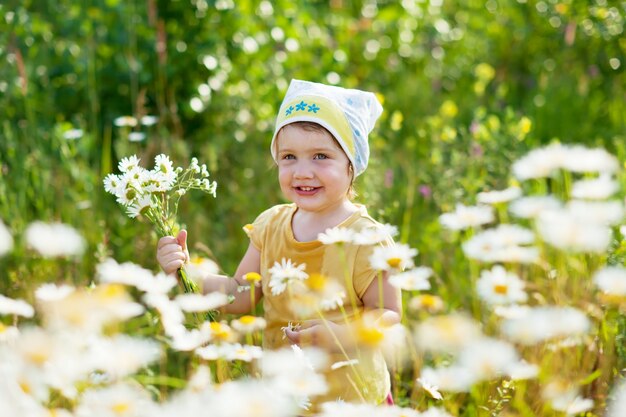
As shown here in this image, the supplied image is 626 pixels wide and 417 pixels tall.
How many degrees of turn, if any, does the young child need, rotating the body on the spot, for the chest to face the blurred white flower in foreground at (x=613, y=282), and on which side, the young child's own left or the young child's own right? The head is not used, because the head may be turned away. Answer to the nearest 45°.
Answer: approximately 90° to the young child's own left

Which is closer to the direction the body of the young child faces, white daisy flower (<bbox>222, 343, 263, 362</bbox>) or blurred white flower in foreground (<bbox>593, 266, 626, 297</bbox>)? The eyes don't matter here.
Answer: the white daisy flower

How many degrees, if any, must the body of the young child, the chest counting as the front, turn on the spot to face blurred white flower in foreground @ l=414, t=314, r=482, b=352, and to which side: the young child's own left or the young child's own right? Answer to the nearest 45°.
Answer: approximately 45° to the young child's own left

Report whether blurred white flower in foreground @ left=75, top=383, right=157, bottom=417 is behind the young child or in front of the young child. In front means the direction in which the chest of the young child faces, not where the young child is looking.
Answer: in front

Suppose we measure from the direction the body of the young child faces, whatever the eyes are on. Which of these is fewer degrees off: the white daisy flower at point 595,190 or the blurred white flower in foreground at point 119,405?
the blurred white flower in foreground

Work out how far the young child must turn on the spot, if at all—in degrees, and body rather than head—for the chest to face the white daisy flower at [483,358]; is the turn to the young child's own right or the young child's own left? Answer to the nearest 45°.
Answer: approximately 45° to the young child's own left

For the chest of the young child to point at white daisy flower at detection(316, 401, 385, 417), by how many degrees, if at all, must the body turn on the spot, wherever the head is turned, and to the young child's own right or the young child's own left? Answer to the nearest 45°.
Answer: approximately 45° to the young child's own left

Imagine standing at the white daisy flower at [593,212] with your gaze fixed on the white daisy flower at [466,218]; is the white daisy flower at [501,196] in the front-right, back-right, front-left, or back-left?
front-right
